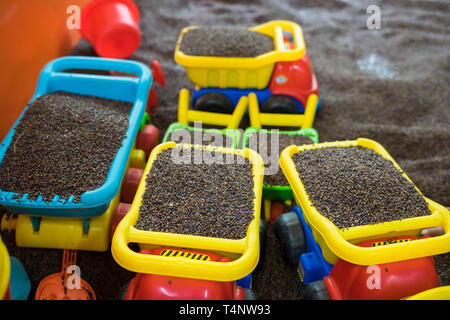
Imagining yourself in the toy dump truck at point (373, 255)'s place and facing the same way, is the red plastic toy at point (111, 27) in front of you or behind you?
behind

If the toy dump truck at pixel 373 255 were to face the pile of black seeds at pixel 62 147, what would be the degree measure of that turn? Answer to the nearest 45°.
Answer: approximately 135° to its right

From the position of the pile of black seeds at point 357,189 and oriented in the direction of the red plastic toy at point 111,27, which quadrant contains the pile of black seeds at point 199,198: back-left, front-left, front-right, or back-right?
front-left

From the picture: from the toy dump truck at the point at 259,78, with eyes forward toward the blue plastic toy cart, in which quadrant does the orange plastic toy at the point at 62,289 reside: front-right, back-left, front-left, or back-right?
front-left

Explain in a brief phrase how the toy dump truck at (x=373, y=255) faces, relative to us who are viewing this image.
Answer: facing the viewer and to the right of the viewer

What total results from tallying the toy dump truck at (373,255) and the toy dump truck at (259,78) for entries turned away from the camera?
0

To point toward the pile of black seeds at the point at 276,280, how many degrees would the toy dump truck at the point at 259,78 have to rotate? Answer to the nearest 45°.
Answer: approximately 90° to its right

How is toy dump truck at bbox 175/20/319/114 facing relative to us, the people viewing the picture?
facing to the right of the viewer

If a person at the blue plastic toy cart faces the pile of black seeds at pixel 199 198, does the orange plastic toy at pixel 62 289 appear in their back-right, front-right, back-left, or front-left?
front-right

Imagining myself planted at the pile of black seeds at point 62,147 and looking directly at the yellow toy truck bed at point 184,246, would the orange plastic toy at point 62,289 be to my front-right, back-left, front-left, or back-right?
front-right
